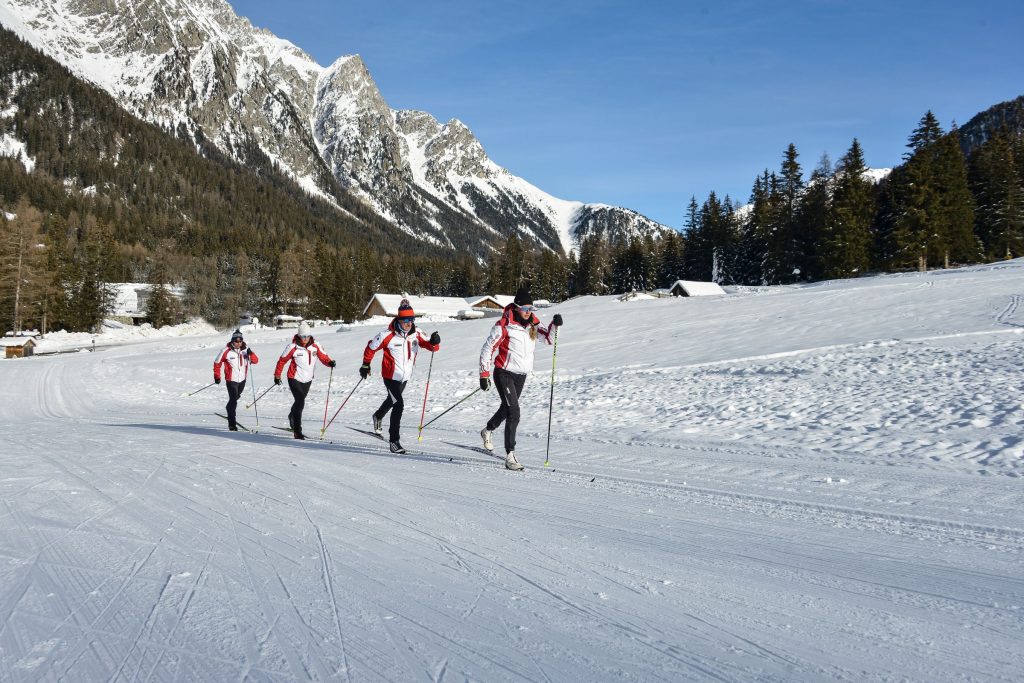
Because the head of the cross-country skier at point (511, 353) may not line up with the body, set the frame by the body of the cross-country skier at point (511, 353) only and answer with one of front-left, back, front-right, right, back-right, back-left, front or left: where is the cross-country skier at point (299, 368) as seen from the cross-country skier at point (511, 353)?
back

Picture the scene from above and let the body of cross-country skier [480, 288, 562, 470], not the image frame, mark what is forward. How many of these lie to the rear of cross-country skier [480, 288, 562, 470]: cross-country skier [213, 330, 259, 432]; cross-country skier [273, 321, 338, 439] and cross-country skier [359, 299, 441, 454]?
3

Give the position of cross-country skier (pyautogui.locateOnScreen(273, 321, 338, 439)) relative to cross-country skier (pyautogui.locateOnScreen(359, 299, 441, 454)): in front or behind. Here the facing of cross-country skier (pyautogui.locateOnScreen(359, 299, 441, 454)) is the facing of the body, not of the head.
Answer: behind

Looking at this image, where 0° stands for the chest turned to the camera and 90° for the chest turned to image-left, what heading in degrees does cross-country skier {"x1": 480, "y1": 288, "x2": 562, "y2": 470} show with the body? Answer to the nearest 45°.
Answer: approximately 315°

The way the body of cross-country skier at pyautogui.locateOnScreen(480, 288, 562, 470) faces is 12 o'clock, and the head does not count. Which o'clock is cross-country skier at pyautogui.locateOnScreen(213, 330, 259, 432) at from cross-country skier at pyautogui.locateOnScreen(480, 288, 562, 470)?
cross-country skier at pyautogui.locateOnScreen(213, 330, 259, 432) is roughly at 6 o'clock from cross-country skier at pyautogui.locateOnScreen(480, 288, 562, 470).

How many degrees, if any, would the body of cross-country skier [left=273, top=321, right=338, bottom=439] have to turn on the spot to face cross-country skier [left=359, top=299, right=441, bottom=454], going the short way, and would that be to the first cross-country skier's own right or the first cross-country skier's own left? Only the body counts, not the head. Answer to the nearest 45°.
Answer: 0° — they already face them

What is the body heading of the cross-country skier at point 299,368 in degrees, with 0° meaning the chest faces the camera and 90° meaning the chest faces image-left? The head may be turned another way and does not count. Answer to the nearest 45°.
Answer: approximately 315°

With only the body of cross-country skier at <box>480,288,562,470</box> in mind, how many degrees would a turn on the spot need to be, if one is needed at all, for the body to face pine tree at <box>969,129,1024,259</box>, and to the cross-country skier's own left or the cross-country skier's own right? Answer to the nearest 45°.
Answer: approximately 90° to the cross-country skier's own left

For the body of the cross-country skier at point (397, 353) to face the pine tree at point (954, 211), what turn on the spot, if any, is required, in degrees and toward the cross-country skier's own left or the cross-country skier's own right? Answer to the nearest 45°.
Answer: approximately 90° to the cross-country skier's own left
